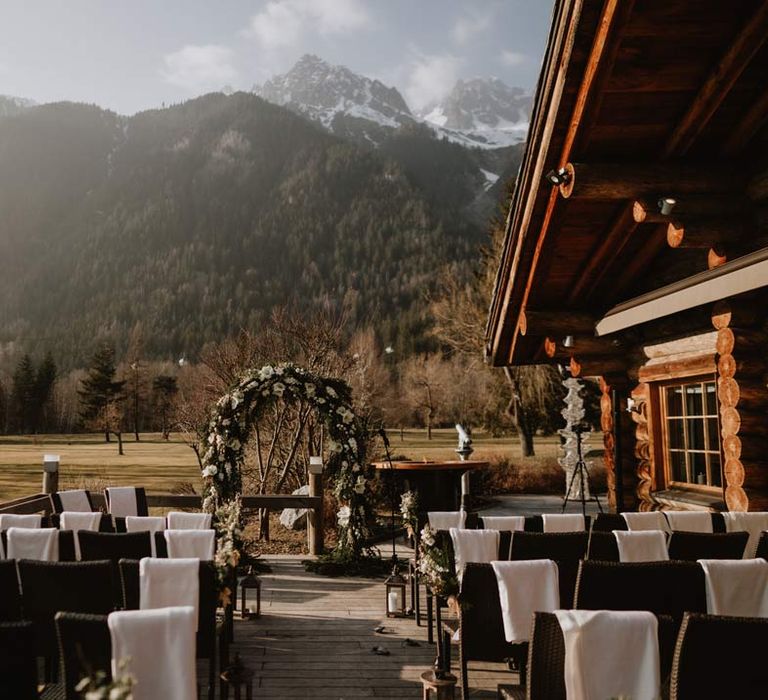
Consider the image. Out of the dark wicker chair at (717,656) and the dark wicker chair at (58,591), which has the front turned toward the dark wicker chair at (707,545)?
the dark wicker chair at (717,656)

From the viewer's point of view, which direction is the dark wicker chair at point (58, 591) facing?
away from the camera

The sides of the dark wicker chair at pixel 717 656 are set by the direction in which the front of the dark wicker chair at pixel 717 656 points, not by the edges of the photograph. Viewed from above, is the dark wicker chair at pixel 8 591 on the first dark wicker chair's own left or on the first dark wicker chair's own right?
on the first dark wicker chair's own left

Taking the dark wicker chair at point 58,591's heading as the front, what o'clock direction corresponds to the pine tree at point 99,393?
The pine tree is roughly at 12 o'clock from the dark wicker chair.

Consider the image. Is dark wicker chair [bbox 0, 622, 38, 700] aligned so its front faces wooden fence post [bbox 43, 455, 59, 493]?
yes

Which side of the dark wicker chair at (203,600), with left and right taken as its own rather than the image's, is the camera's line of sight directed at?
back

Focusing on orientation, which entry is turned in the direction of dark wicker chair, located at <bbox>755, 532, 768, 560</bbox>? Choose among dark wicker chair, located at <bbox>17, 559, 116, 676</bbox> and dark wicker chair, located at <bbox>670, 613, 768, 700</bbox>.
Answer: dark wicker chair, located at <bbox>670, 613, 768, 700</bbox>

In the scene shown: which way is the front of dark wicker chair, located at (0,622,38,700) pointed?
away from the camera

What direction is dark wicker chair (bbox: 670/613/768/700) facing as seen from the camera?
away from the camera
